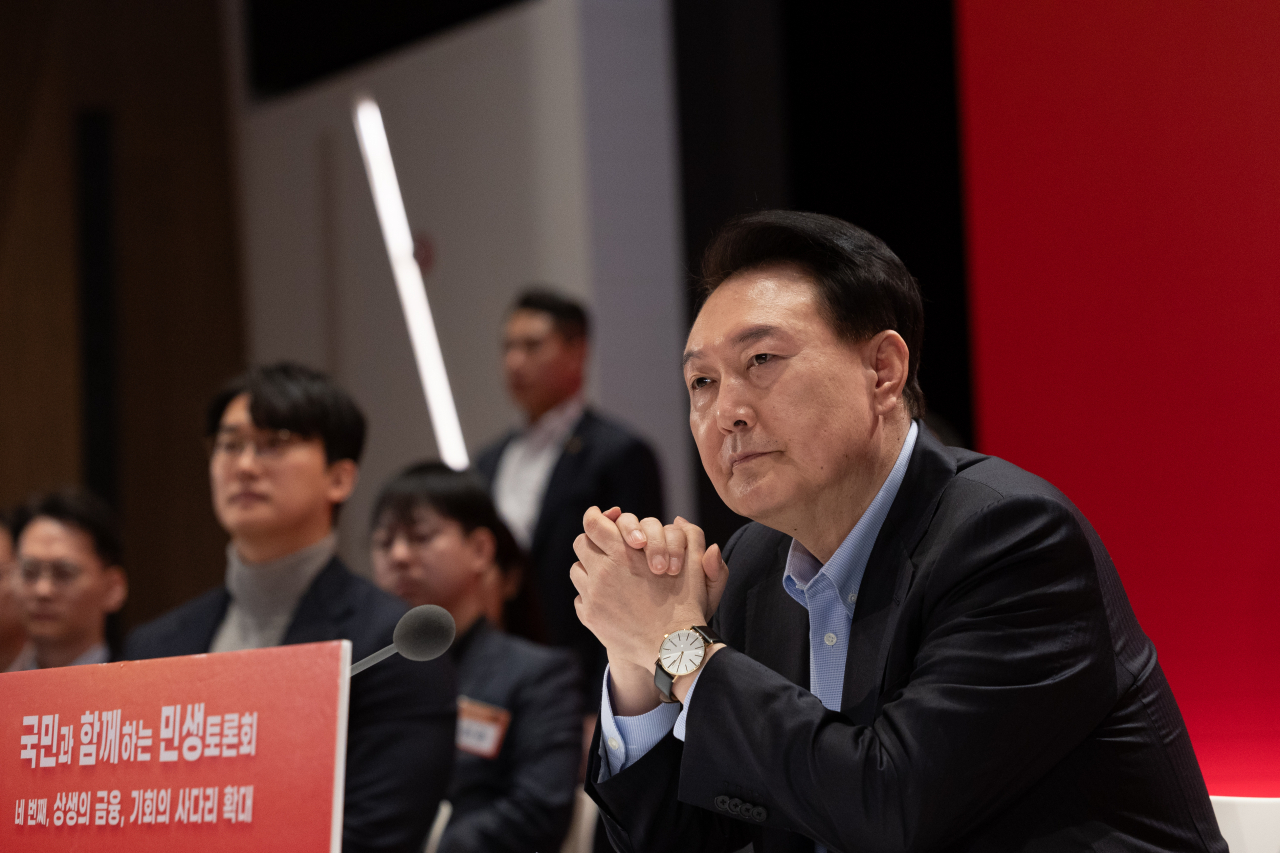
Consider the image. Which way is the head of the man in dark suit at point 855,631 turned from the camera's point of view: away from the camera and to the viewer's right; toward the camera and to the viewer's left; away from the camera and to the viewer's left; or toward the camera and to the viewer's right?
toward the camera and to the viewer's left

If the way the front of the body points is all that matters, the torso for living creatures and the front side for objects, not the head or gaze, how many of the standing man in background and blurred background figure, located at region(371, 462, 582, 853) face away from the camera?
0

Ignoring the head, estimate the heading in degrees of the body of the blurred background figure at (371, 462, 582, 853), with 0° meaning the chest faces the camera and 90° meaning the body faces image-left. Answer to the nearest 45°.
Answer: approximately 45°

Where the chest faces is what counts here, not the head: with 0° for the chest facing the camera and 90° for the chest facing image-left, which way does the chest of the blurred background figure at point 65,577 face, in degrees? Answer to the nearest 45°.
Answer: approximately 45°

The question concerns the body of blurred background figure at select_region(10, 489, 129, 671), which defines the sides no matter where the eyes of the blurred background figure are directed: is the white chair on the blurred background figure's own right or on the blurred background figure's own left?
on the blurred background figure's own left

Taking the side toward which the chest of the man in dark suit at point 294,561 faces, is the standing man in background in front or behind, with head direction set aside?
behind

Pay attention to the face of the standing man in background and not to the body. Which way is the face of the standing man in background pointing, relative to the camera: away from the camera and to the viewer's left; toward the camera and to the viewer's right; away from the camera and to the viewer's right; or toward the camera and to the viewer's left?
toward the camera and to the viewer's left

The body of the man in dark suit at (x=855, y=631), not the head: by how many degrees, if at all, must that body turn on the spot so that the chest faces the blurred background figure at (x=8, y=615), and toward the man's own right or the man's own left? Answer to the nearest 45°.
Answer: approximately 90° to the man's own right
